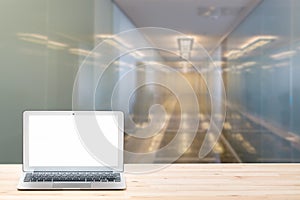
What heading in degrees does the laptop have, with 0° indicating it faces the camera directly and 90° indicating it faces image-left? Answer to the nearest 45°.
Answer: approximately 0°

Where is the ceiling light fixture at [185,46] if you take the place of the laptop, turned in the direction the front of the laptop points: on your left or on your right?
on your left
